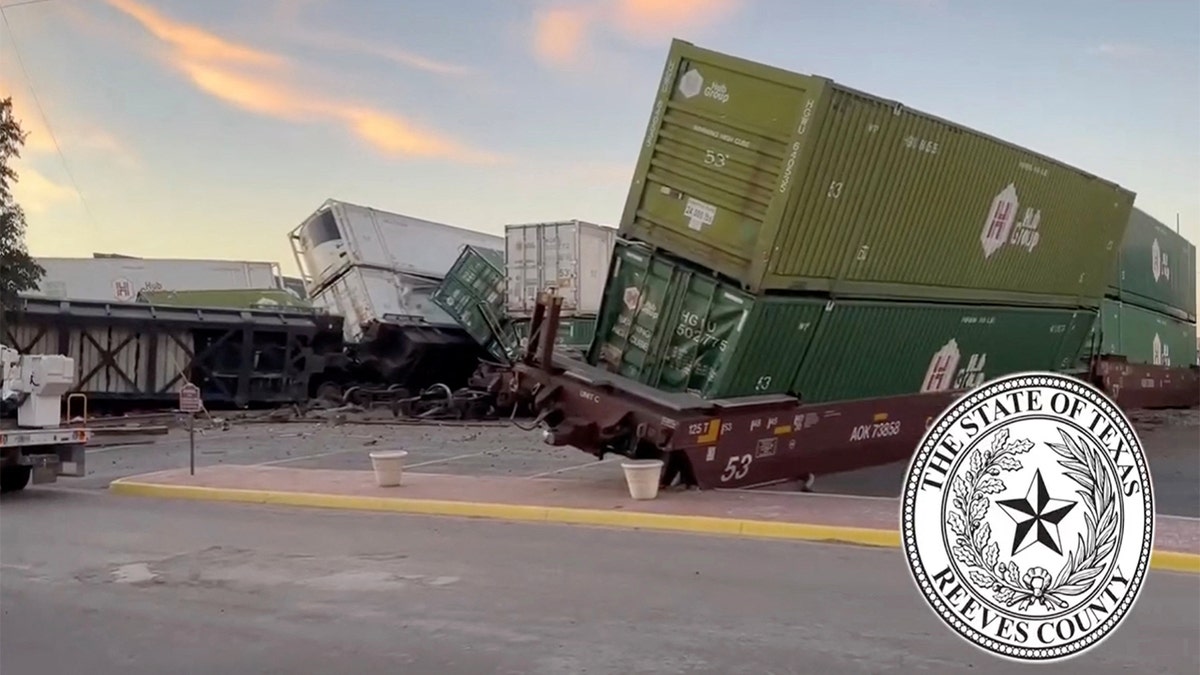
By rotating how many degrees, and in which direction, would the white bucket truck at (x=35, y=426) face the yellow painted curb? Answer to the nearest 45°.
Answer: approximately 135° to its left

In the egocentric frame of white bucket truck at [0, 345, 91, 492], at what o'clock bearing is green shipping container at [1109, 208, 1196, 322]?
The green shipping container is roughly at 6 o'clock from the white bucket truck.

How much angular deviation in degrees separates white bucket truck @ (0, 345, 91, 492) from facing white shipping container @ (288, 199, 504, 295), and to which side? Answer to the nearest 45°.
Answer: approximately 135° to its right

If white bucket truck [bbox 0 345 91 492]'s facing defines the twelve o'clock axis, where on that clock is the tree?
The tree is roughly at 3 o'clock from the white bucket truck.

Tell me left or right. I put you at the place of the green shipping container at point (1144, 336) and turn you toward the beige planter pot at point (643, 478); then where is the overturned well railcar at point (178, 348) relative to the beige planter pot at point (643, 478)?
right

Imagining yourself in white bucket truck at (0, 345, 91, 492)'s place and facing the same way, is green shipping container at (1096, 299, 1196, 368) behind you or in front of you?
behind

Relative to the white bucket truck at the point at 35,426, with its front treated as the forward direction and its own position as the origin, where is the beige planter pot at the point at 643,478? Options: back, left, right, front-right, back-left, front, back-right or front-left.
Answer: back-left

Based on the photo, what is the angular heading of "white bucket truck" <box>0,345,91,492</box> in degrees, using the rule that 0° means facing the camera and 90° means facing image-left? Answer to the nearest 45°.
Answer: approximately 90°

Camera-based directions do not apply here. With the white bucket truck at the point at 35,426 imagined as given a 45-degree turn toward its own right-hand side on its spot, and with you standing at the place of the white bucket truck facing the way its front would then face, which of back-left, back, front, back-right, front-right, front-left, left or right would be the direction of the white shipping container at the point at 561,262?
right
